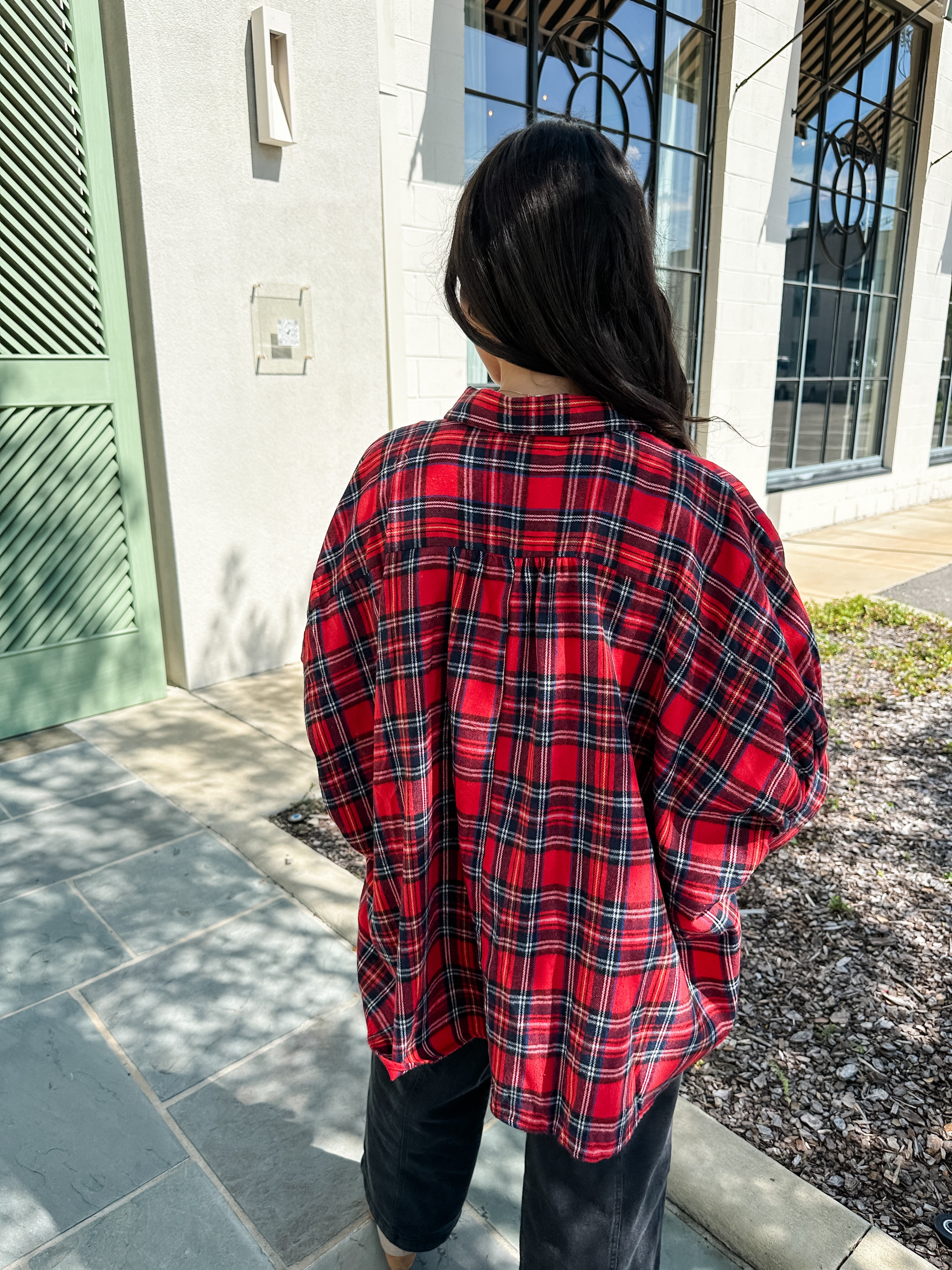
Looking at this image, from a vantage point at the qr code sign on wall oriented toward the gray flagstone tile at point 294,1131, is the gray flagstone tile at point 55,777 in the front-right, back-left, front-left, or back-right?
front-right

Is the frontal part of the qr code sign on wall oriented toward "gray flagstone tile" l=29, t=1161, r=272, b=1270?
yes

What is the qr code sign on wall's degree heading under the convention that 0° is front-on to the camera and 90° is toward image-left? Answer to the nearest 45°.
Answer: approximately 0°

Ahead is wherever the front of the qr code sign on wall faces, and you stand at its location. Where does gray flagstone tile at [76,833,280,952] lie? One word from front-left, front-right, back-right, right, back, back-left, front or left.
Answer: front

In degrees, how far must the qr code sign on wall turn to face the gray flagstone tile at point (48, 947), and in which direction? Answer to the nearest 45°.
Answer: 0° — it already faces it

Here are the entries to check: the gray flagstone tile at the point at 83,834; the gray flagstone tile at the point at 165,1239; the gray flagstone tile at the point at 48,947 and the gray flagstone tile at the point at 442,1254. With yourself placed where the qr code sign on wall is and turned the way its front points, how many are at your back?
0

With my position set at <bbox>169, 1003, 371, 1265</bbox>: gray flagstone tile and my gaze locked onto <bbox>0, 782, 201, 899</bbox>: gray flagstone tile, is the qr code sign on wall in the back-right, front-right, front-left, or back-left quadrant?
front-right

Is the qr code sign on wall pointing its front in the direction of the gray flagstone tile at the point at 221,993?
yes

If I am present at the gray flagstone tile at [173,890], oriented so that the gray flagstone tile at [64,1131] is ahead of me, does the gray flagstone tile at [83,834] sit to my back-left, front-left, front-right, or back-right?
back-right

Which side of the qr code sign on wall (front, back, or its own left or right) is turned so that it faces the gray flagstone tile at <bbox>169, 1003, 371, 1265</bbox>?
front

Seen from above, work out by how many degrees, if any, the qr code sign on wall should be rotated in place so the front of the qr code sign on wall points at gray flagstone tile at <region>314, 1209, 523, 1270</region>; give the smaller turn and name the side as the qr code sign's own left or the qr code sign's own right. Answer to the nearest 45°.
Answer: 0° — it already faces it

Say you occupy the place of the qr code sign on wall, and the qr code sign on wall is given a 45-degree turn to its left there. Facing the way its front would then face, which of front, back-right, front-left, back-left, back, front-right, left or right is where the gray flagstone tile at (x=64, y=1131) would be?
front-right
